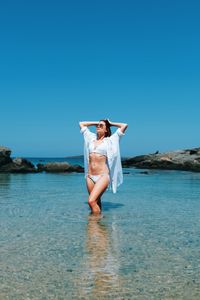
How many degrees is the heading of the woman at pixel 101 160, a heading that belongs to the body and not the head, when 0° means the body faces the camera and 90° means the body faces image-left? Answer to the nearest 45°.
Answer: approximately 45°

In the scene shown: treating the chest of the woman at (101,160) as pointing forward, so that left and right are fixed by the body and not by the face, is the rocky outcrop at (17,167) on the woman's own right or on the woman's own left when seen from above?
on the woman's own right

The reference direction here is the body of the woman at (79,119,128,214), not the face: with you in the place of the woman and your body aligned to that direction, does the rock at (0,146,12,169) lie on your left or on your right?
on your right
